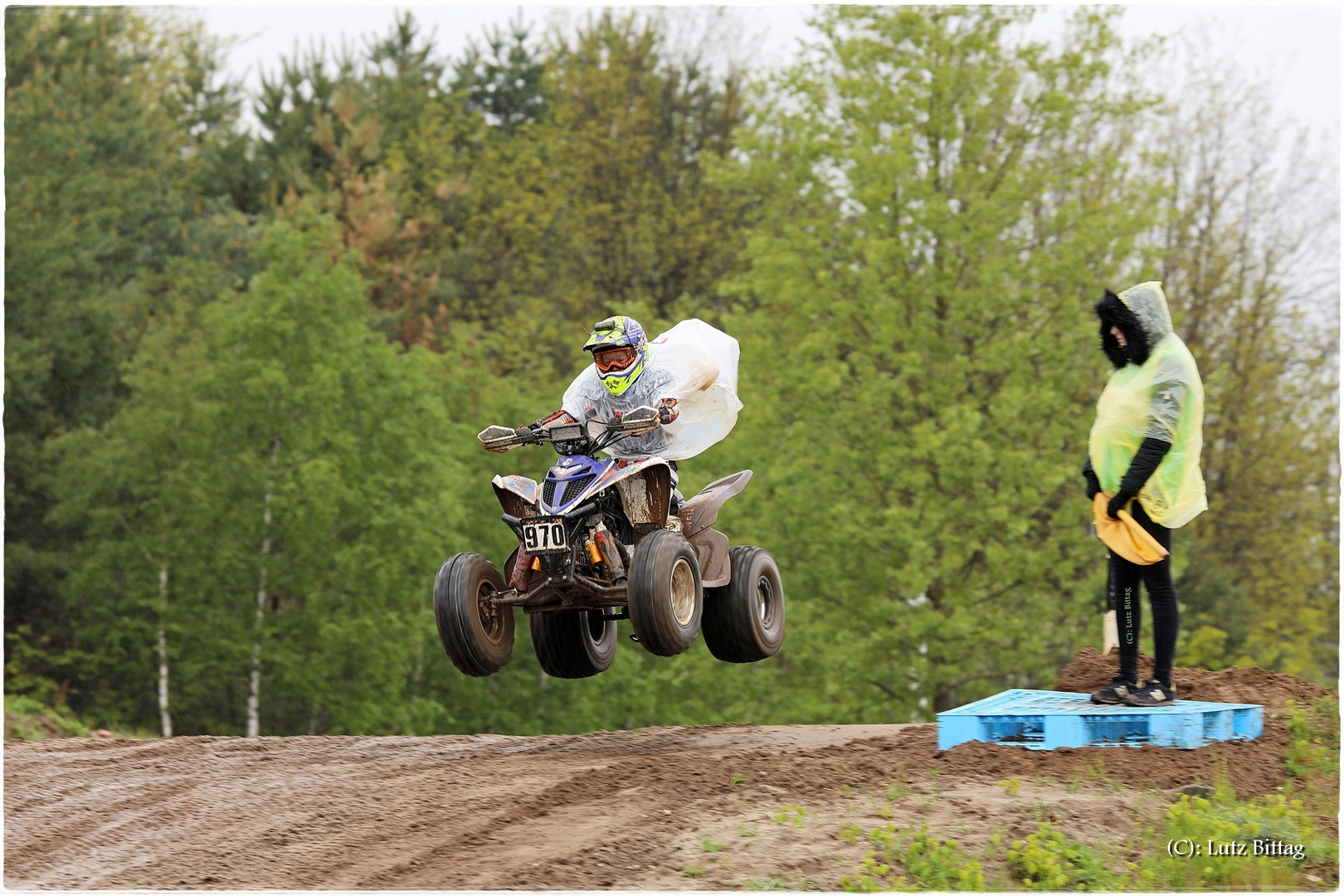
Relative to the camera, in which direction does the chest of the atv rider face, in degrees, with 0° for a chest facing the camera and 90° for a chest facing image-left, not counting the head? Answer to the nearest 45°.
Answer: approximately 45°

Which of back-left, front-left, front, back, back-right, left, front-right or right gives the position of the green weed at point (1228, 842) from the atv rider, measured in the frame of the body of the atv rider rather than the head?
left

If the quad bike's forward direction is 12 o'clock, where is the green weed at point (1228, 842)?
The green weed is roughly at 9 o'clock from the quad bike.

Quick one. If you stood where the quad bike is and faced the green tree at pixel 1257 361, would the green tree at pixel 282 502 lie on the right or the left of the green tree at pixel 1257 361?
left

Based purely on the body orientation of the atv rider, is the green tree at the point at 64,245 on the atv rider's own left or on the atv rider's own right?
on the atv rider's own right

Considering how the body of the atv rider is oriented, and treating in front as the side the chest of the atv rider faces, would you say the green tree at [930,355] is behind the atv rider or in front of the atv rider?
behind

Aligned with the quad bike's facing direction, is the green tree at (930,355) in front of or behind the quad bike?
behind

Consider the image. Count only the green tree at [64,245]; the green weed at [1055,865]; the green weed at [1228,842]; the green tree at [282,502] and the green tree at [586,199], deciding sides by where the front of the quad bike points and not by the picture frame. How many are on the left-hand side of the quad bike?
2

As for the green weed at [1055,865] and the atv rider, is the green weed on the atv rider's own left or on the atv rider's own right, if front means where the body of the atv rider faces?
on the atv rider's own left

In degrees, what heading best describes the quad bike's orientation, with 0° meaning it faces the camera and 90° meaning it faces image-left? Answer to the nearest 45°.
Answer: approximately 45°
